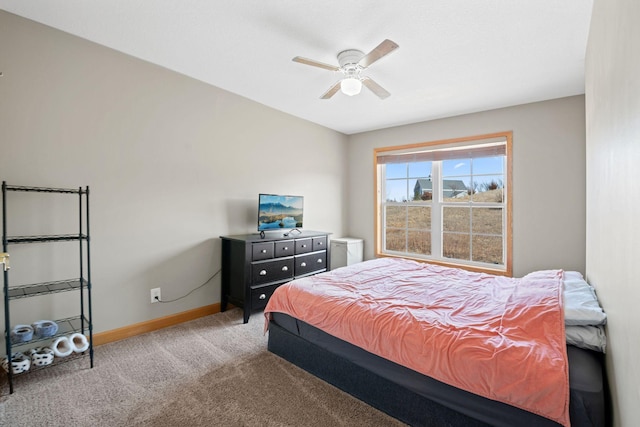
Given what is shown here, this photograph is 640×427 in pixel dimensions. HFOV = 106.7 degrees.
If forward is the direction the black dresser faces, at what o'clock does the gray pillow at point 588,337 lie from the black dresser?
The gray pillow is roughly at 12 o'clock from the black dresser.

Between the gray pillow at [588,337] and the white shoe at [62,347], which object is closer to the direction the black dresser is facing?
the gray pillow

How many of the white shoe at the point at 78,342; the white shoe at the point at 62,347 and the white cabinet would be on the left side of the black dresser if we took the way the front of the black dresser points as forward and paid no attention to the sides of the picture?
1

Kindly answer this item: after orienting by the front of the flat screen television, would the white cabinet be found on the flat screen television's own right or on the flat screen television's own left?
on the flat screen television's own left

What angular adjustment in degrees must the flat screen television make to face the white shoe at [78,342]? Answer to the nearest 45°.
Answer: approximately 90° to its right

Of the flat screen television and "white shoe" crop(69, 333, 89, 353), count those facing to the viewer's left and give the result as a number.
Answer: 0

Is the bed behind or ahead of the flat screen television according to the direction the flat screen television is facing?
ahead

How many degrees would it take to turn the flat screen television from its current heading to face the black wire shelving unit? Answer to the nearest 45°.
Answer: approximately 90° to its right
